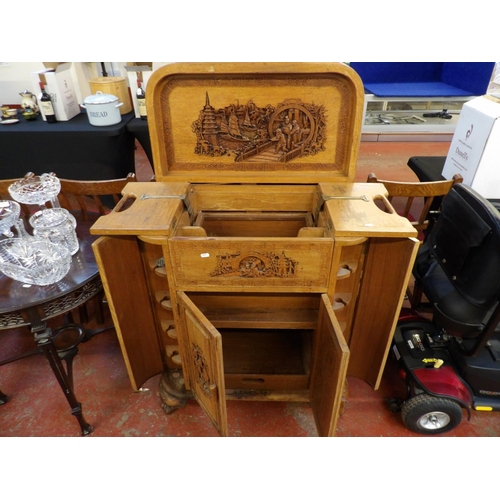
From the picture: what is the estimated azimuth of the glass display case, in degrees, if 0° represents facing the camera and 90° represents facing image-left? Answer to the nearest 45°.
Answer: approximately 0°

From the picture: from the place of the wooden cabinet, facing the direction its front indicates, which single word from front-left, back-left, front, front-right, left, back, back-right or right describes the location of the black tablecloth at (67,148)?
back-right

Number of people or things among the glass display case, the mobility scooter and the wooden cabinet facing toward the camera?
2

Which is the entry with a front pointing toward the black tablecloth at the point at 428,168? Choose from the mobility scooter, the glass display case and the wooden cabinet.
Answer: the glass display case

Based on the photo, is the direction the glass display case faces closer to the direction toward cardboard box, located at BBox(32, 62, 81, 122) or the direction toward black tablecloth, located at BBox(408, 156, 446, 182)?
the black tablecloth
